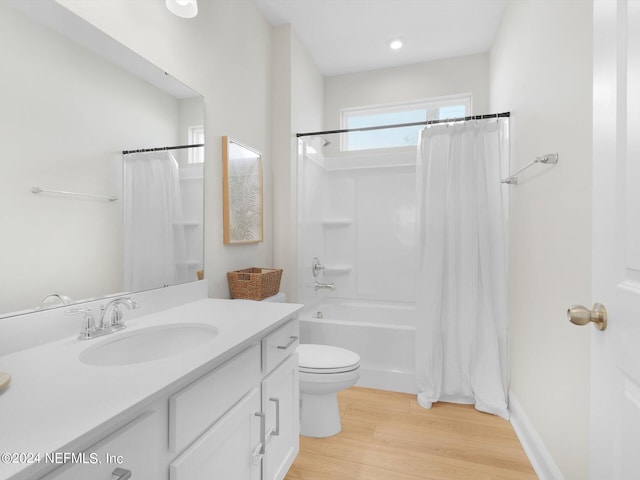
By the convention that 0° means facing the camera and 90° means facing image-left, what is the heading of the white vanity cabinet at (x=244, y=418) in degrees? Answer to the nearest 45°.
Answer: approximately 315°

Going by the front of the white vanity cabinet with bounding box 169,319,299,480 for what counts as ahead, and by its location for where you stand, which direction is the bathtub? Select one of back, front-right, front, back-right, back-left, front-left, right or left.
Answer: left

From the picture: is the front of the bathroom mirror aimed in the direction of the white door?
yes

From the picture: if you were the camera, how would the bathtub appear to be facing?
facing the viewer

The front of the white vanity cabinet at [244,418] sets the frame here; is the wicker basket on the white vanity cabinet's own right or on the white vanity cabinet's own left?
on the white vanity cabinet's own left

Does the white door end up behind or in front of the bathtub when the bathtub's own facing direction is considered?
in front

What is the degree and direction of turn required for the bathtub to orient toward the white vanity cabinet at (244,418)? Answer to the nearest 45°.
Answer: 0° — it already faces it

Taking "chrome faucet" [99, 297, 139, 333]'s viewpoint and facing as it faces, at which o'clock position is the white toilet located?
The white toilet is roughly at 10 o'clock from the chrome faucet.

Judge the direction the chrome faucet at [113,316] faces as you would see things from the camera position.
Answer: facing the viewer and to the right of the viewer

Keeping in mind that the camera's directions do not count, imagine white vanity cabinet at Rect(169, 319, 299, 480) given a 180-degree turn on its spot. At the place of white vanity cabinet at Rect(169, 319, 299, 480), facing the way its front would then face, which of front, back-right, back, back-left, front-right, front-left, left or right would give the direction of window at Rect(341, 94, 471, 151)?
right

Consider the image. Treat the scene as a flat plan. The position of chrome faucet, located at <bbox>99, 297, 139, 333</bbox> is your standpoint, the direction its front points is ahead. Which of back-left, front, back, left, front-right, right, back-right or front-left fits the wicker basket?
left
